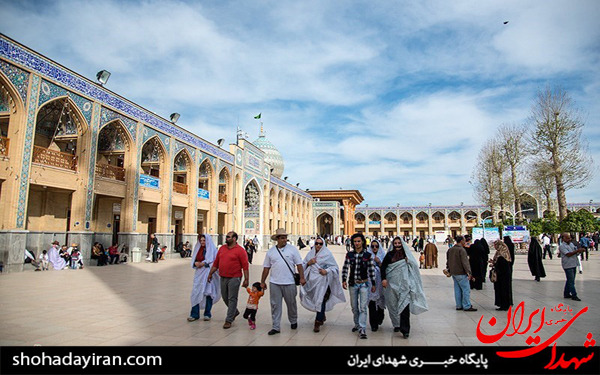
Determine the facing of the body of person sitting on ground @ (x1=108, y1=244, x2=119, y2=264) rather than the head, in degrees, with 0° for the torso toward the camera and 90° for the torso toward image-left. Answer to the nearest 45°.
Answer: approximately 315°

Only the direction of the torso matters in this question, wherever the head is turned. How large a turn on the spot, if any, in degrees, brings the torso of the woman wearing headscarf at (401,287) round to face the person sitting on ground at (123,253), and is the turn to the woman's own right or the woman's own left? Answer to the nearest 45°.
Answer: approximately 135° to the woman's own right

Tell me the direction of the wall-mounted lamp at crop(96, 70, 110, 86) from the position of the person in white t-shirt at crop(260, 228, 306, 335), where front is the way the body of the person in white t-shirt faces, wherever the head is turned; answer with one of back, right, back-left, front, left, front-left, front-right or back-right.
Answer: back-right

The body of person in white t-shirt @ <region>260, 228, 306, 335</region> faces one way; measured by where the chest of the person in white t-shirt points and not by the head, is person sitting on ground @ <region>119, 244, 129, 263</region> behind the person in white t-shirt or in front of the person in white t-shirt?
behind

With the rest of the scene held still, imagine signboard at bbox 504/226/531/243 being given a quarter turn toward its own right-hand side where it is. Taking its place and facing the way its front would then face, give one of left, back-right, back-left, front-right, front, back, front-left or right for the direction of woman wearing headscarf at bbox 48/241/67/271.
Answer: front-left

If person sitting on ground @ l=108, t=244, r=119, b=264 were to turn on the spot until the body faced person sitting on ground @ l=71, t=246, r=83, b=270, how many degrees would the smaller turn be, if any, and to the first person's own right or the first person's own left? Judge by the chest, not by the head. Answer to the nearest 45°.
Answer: approximately 90° to the first person's own right

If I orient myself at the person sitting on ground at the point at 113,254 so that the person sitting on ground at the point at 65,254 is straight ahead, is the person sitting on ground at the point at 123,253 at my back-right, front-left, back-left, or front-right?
back-right

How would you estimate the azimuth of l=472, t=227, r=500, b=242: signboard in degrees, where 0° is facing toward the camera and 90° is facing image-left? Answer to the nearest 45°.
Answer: approximately 0°

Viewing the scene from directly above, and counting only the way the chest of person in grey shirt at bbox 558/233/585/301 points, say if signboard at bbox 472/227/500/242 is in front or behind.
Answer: behind

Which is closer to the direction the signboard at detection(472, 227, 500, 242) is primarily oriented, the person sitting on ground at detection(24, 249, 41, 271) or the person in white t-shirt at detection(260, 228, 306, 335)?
the person in white t-shirt

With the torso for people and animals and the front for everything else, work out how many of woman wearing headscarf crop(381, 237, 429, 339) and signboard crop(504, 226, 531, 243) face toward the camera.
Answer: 2

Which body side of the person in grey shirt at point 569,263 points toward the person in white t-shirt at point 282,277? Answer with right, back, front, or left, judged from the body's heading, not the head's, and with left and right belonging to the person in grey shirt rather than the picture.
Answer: right

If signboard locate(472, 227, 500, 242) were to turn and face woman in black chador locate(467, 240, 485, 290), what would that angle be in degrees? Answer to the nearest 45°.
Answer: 0° — it already faces them
